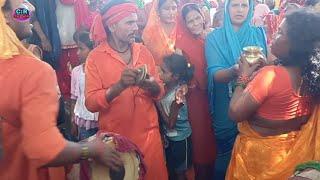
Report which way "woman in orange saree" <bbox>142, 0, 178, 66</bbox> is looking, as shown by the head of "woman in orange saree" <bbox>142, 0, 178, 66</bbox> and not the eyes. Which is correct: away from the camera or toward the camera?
toward the camera

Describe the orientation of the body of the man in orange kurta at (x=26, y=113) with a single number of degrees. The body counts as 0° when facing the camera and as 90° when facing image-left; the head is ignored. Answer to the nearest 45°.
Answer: approximately 225°

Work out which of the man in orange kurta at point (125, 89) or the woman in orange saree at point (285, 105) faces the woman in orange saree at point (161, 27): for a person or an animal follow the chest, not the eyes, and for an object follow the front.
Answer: the woman in orange saree at point (285, 105)

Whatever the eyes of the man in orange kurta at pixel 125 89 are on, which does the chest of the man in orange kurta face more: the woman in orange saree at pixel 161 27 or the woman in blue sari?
the woman in blue sari

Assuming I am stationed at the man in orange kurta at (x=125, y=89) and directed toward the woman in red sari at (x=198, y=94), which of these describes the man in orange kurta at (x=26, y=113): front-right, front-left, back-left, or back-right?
back-right

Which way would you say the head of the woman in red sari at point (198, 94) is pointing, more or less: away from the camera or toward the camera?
toward the camera

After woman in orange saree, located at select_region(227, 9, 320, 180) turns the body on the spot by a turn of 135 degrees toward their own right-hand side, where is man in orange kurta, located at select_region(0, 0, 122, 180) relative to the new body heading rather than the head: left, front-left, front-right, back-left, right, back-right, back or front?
back-right

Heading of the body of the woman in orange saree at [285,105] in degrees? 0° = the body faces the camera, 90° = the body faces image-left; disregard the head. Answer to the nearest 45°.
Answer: approximately 135°

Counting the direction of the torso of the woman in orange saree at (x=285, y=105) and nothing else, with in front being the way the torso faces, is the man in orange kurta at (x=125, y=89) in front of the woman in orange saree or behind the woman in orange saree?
in front

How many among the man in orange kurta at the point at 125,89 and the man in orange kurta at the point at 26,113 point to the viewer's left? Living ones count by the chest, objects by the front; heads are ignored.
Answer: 0

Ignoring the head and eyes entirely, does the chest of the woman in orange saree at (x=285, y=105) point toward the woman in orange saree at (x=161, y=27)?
yes

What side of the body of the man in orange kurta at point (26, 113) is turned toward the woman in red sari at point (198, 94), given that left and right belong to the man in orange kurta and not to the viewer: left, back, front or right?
front

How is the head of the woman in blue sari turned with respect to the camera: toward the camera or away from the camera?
toward the camera

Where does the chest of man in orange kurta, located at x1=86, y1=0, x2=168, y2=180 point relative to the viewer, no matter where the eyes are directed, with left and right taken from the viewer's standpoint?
facing the viewer and to the right of the viewer
